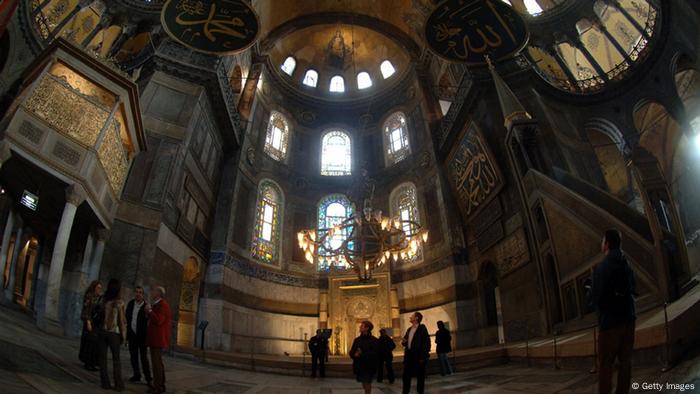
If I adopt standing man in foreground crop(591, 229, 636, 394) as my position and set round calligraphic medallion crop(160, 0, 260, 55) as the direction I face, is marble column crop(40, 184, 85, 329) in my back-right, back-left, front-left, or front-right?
front-left

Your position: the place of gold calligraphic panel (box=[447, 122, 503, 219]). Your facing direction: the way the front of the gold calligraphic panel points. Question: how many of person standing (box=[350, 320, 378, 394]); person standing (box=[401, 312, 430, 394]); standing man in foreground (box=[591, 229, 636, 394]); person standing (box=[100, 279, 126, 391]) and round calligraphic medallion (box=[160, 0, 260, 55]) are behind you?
0

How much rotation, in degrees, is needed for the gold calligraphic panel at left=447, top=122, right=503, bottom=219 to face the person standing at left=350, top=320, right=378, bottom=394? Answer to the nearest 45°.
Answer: approximately 45° to its left

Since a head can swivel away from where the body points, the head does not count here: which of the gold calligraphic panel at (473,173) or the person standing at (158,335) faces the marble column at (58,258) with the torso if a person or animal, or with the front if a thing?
the gold calligraphic panel

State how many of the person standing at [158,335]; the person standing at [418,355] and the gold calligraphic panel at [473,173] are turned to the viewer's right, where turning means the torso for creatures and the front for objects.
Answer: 0

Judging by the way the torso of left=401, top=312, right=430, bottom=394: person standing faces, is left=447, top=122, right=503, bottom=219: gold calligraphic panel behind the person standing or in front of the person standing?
behind

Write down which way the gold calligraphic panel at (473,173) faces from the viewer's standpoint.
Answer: facing the viewer and to the left of the viewer

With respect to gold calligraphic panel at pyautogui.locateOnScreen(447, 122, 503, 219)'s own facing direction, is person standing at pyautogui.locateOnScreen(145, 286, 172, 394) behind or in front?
in front

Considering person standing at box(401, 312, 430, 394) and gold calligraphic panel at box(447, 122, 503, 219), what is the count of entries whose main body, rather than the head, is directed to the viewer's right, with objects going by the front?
0

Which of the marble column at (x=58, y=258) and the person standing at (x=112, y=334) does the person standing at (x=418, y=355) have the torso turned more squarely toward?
the person standing

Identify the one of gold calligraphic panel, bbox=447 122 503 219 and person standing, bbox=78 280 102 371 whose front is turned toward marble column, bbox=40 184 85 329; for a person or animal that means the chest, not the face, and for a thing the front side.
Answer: the gold calligraphic panel
